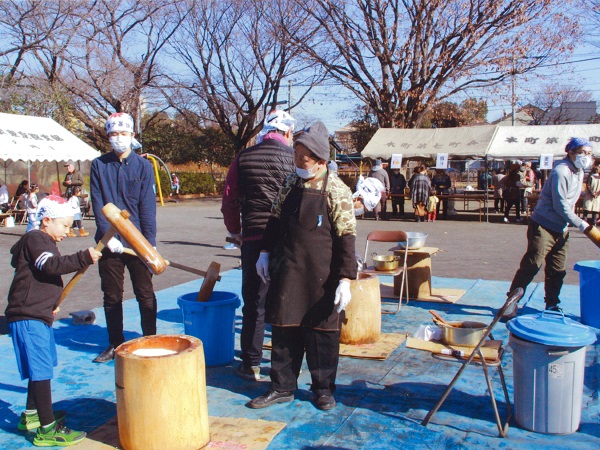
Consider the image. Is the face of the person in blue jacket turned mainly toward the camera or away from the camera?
toward the camera

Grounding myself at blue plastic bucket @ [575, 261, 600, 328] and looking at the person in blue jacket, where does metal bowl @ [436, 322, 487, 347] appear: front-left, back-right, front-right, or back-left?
front-left

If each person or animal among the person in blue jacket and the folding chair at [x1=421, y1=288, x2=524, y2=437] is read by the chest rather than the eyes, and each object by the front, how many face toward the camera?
1

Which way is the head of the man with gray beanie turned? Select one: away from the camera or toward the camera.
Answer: toward the camera

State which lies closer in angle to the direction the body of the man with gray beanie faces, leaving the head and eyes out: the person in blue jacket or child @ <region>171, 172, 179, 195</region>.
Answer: the person in blue jacket

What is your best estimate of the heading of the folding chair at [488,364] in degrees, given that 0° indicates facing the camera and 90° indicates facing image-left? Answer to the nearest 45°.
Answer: approximately 90°

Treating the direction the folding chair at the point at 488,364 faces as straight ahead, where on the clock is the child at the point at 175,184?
The child is roughly at 2 o'clock from the folding chair.

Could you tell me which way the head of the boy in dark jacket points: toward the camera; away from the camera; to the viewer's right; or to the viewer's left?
to the viewer's right

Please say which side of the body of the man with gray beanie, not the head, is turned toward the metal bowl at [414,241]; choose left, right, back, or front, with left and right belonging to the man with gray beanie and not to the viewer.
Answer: back

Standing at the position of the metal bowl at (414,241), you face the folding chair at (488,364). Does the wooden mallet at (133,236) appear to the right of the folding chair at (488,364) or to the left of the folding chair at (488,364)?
right

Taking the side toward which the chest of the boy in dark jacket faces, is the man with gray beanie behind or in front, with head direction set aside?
in front

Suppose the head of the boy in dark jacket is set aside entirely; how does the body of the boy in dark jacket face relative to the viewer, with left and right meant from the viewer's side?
facing to the right of the viewer

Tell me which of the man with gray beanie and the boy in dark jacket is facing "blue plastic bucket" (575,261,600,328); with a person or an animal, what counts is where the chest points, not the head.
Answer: the boy in dark jacket

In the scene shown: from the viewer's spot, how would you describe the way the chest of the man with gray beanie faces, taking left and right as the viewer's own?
facing the viewer and to the left of the viewer

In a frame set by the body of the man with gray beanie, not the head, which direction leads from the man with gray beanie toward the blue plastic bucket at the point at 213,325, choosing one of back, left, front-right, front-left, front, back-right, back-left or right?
right

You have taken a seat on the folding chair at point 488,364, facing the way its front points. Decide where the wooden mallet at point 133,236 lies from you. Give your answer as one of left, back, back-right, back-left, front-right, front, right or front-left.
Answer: front
